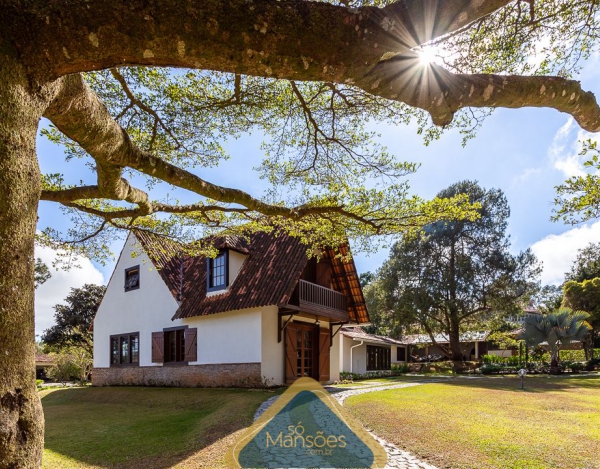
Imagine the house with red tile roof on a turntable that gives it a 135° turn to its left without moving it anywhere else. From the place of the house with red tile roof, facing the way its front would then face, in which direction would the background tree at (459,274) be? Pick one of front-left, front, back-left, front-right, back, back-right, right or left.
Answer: front-right

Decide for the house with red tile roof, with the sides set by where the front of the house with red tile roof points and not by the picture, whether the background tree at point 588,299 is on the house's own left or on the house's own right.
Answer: on the house's own left

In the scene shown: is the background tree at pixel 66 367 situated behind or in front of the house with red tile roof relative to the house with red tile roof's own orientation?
behind

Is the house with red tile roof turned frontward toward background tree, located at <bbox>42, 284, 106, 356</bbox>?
no

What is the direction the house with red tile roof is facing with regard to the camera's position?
facing the viewer and to the right of the viewer

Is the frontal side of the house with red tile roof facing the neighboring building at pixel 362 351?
no

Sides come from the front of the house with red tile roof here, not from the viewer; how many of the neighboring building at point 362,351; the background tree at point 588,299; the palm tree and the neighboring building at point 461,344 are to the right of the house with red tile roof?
0

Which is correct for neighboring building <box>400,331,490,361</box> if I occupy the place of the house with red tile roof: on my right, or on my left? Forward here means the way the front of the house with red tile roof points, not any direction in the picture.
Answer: on my left

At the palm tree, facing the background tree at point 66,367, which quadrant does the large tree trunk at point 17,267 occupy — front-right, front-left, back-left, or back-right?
front-left

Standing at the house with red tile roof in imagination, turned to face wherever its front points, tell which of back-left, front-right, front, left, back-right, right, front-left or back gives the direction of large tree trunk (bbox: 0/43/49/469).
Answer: front-right
